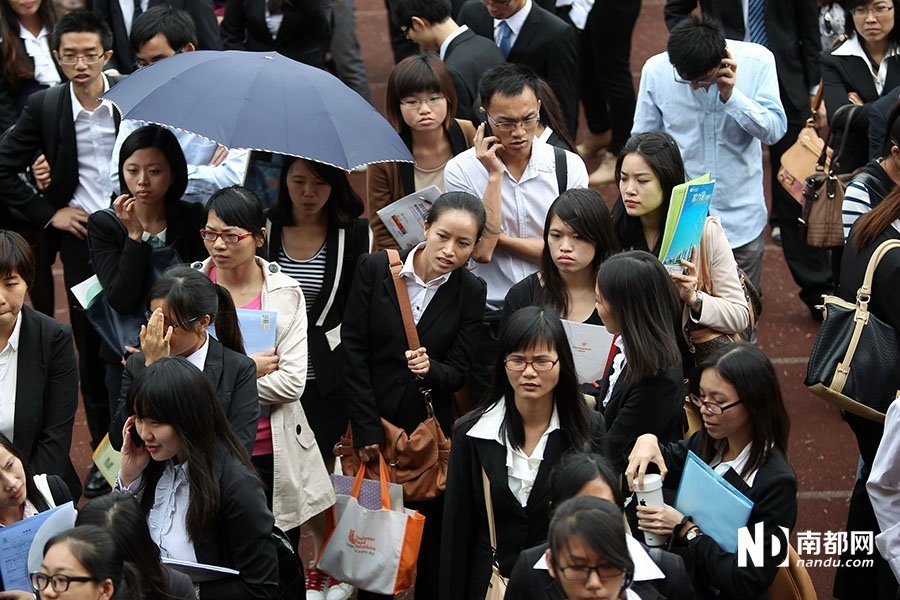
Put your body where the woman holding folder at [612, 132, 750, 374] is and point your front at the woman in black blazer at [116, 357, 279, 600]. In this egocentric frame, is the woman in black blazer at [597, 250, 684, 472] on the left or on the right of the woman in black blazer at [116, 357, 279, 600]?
left

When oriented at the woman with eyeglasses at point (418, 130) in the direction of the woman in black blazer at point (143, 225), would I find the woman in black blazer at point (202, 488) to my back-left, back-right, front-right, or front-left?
front-left

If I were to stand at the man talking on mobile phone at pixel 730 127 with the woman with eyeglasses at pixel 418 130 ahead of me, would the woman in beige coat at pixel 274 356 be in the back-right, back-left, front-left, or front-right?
front-left

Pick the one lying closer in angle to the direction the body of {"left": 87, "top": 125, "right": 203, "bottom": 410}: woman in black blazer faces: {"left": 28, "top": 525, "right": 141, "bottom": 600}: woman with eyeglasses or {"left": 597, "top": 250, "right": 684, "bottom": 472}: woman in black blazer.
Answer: the woman with eyeglasses

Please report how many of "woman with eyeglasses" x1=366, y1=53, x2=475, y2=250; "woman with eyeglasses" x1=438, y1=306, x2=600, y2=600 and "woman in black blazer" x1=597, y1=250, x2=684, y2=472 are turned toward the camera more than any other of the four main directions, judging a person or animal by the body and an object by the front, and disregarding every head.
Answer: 2

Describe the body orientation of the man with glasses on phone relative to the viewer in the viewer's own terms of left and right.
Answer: facing the viewer

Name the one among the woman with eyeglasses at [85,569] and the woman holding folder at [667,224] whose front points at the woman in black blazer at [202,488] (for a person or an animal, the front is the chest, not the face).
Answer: the woman holding folder

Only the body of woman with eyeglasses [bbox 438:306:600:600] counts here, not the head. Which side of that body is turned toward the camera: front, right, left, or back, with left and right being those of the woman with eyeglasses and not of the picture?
front

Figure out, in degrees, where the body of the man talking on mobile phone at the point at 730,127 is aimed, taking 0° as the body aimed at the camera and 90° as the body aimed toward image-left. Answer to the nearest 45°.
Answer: approximately 0°

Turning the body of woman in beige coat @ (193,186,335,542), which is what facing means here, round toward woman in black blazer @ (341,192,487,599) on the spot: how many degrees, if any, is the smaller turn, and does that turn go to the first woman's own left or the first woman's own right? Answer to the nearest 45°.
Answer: approximately 135° to the first woman's own left

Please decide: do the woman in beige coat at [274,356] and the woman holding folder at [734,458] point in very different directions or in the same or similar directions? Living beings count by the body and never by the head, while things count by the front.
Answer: same or similar directions

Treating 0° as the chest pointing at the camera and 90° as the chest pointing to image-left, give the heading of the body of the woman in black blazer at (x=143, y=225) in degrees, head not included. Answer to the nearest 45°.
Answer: approximately 0°

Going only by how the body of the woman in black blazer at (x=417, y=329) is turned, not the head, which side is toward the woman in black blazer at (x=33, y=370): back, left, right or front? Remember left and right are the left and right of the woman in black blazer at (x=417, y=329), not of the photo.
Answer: right
